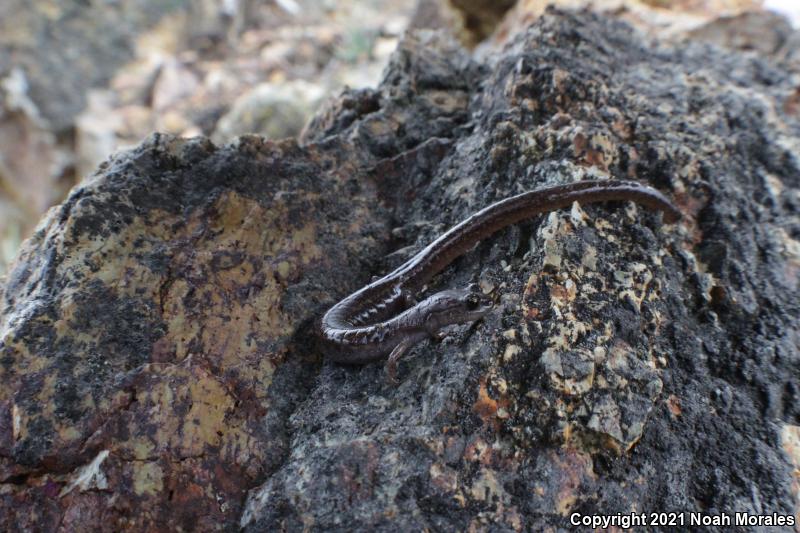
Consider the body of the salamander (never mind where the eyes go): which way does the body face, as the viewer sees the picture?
to the viewer's right

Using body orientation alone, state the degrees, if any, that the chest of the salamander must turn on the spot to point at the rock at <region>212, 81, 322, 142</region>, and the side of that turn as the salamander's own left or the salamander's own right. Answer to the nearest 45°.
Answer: approximately 90° to the salamander's own left
